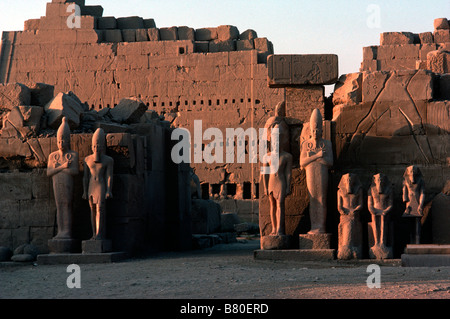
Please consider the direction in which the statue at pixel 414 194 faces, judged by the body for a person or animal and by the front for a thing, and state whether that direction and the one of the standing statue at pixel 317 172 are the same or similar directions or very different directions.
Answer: same or similar directions

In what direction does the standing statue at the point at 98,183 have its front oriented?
toward the camera

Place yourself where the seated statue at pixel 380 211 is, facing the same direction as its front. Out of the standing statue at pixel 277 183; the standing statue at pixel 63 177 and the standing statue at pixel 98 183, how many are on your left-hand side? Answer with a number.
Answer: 0

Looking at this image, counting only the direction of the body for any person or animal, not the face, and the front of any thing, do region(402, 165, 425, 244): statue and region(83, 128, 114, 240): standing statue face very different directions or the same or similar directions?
same or similar directions

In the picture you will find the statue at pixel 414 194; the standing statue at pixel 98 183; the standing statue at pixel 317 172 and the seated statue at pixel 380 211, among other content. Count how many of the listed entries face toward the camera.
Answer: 4

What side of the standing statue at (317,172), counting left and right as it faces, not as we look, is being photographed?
front

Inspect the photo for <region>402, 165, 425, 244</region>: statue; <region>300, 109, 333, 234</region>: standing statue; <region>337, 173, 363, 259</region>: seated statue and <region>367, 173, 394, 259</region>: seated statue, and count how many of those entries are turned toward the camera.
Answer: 4

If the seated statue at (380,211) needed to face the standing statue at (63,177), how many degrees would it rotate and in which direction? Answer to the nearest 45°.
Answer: approximately 90° to its right

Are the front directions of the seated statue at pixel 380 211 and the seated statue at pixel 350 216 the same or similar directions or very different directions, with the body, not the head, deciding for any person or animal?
same or similar directions

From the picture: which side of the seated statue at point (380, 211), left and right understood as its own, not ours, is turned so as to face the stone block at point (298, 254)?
right

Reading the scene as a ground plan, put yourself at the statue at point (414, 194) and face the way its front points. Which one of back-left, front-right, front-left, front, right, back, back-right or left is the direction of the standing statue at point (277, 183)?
right

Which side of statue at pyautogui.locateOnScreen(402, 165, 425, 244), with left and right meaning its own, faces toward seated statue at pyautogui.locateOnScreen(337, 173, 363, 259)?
right

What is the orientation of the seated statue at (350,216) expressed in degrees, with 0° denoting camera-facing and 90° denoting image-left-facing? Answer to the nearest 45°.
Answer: approximately 0°

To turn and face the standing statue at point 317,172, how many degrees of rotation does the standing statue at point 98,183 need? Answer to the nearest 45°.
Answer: approximately 90° to its left

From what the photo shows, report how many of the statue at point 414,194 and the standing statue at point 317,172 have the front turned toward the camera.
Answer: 2

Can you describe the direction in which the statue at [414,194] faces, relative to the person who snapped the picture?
facing the viewer

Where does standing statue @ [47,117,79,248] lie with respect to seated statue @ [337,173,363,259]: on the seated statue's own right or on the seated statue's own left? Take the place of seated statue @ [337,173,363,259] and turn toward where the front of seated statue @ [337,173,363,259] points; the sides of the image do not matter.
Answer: on the seated statue's own right

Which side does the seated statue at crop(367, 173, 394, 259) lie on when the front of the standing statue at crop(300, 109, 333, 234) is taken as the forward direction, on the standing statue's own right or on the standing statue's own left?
on the standing statue's own left
